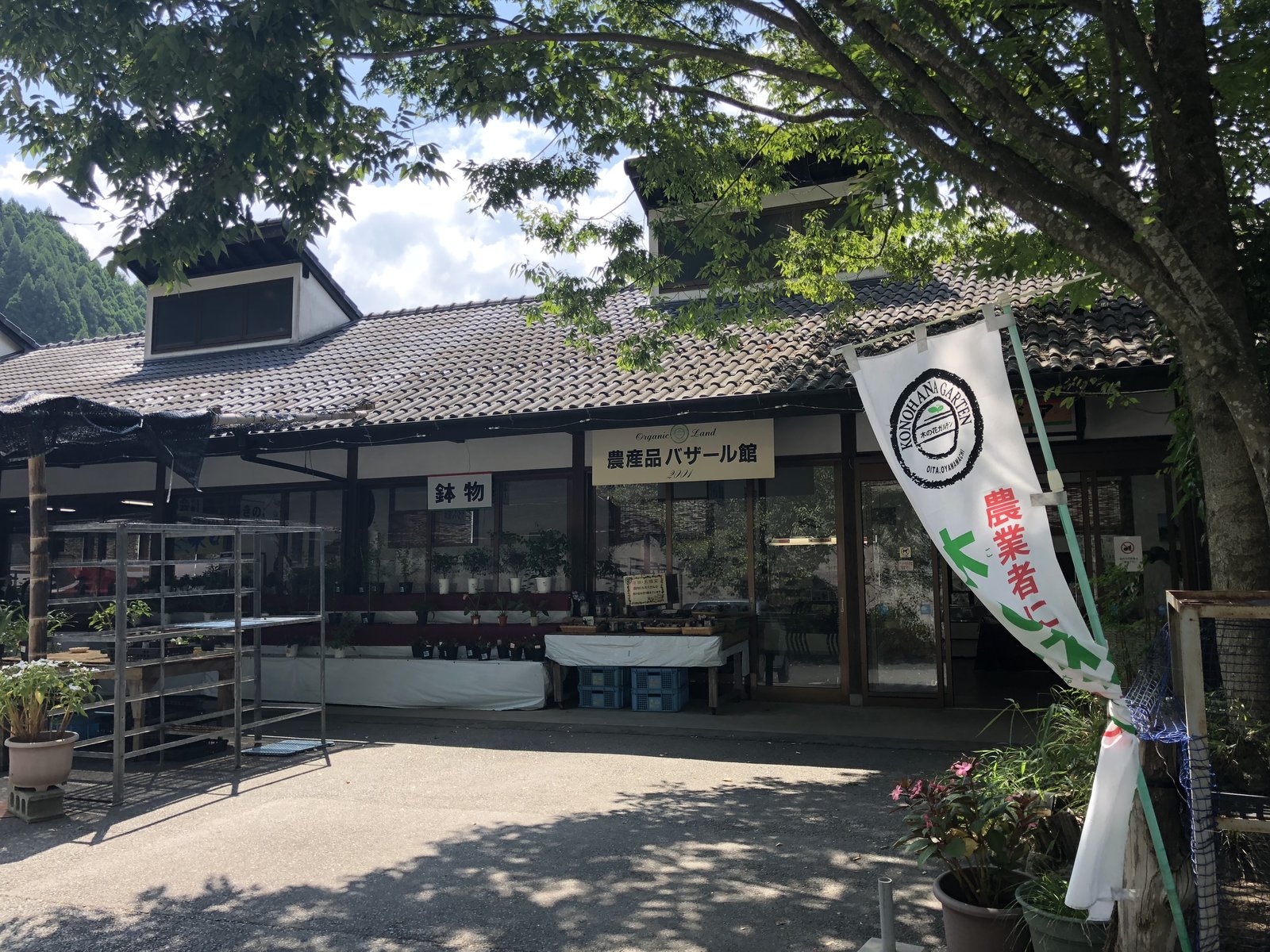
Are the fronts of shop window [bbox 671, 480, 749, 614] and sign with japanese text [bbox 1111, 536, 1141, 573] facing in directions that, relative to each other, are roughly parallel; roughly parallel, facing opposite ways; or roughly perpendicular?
roughly parallel

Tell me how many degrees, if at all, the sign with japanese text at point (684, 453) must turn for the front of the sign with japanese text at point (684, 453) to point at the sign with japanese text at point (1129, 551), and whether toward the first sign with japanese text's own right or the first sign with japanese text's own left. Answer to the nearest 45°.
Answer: approximately 90° to the first sign with japanese text's own left

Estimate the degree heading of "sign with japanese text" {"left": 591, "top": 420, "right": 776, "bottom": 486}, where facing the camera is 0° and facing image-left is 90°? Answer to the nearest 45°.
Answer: approximately 0°

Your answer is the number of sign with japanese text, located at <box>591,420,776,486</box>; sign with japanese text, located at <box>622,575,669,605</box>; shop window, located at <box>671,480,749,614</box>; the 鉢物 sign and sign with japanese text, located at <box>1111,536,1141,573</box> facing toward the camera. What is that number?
5

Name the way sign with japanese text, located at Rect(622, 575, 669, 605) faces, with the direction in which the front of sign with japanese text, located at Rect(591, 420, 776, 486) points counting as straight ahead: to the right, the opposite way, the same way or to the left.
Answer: the same way

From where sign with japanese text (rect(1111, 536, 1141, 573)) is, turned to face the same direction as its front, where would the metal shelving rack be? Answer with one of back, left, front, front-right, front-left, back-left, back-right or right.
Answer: front-right

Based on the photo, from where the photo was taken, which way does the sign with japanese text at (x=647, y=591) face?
toward the camera

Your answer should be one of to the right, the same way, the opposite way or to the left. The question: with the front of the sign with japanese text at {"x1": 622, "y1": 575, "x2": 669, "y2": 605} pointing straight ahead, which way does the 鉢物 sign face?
the same way

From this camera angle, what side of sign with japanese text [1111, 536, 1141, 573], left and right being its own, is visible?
front

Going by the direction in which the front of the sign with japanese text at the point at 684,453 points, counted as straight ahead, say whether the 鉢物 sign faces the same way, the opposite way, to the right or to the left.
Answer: the same way

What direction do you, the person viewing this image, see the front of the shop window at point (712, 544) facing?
facing the viewer
